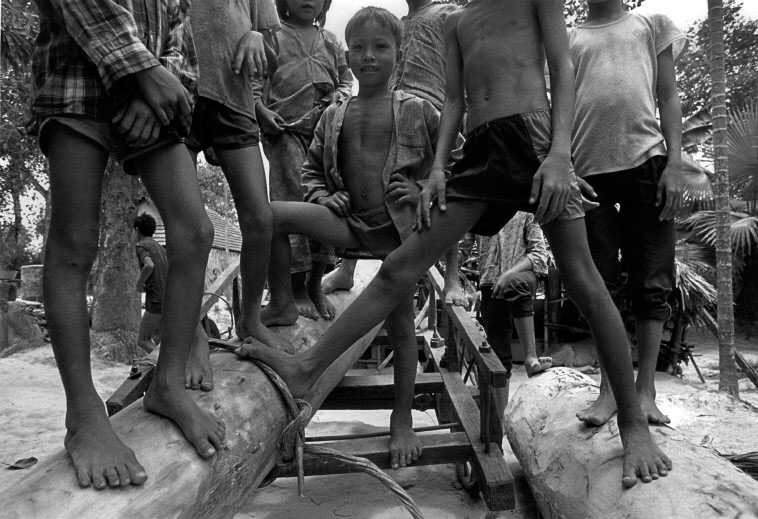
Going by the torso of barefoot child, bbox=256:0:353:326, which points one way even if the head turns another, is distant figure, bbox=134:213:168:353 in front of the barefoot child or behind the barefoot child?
behind

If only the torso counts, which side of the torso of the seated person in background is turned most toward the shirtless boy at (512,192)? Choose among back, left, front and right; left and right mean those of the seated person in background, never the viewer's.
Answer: front

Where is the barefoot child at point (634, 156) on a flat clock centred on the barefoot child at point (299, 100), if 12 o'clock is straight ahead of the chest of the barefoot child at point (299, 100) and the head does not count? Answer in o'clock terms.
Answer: the barefoot child at point (634, 156) is roughly at 10 o'clock from the barefoot child at point (299, 100).

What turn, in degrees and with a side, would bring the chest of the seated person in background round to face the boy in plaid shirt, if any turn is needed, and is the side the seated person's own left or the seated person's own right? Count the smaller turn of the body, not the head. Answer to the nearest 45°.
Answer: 0° — they already face them

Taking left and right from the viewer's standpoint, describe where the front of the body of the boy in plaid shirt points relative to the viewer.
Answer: facing the viewer and to the right of the viewer
